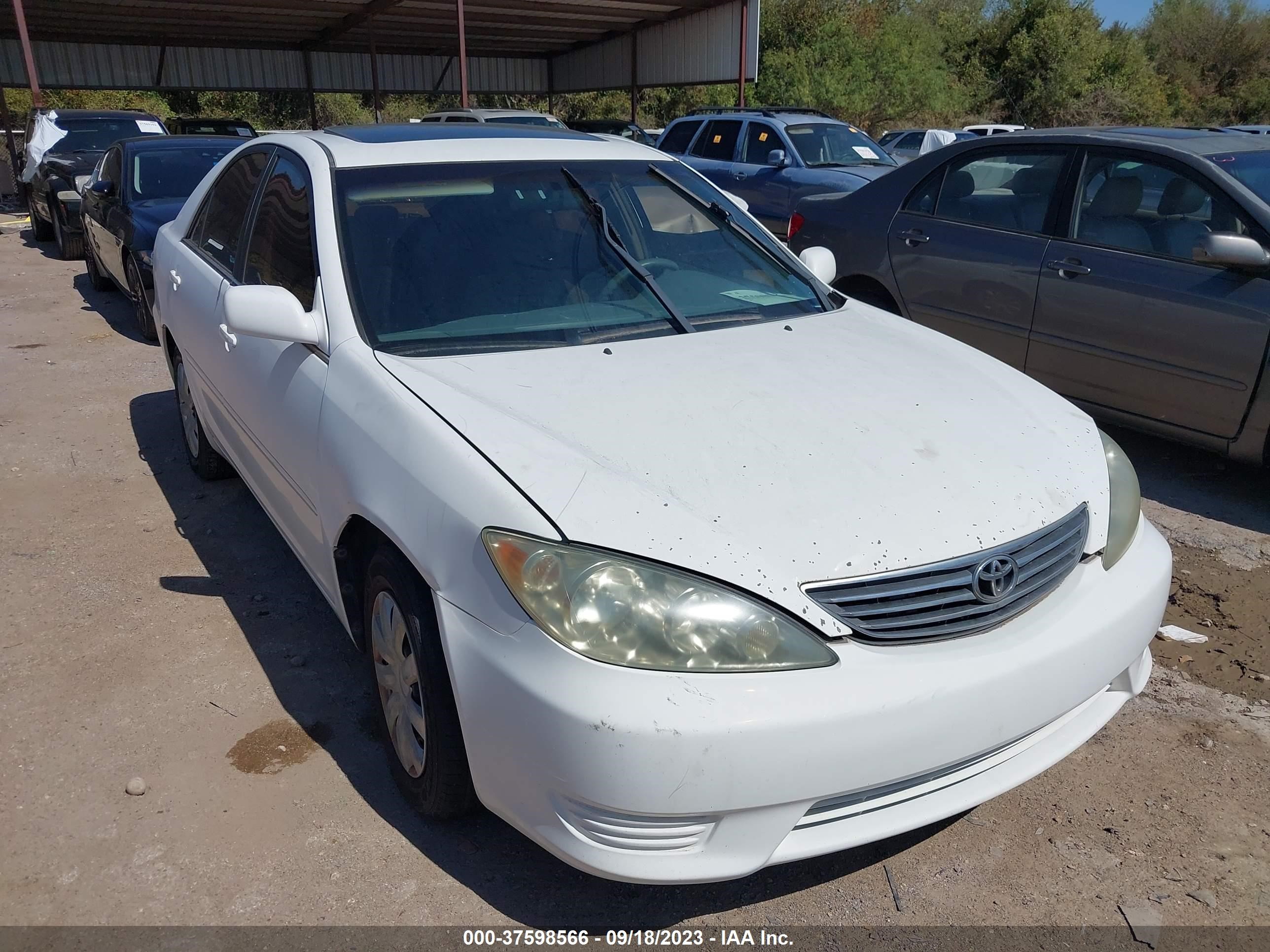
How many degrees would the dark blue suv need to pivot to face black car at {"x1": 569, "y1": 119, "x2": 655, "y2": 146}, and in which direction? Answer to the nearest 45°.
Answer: approximately 180°

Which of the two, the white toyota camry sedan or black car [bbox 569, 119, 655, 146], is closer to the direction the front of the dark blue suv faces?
the white toyota camry sedan

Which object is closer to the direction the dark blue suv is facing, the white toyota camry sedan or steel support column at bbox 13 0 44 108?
the white toyota camry sedan

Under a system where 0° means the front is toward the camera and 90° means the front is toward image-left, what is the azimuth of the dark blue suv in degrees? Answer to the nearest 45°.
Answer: approximately 315°

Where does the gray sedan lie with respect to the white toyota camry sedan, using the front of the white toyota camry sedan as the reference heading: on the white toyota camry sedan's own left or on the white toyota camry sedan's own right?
on the white toyota camry sedan's own left

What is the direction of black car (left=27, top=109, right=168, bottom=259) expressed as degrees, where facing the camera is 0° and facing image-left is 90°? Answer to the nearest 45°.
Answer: approximately 315°

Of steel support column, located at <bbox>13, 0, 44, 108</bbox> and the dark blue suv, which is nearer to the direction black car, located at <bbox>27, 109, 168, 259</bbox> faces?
the dark blue suv

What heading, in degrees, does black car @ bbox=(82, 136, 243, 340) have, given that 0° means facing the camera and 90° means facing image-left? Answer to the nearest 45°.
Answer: approximately 315°

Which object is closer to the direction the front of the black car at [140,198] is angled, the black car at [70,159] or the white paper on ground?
the white paper on ground

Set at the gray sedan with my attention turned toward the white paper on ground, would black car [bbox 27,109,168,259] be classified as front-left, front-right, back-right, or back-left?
back-right

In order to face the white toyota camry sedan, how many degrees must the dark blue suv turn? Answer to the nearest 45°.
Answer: approximately 45° to its right

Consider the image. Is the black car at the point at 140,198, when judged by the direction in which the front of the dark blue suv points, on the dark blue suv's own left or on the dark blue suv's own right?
on the dark blue suv's own right
